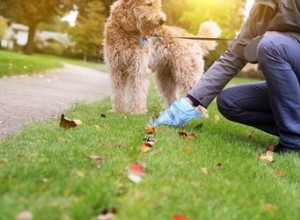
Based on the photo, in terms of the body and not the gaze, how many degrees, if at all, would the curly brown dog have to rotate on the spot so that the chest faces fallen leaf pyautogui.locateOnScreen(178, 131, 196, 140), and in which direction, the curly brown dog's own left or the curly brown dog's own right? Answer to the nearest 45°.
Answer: approximately 45° to the curly brown dog's own left

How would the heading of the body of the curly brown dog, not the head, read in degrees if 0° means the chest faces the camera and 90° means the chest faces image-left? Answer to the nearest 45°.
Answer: approximately 45°

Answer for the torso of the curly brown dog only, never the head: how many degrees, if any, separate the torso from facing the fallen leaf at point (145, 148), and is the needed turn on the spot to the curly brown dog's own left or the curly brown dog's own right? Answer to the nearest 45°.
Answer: approximately 45° to the curly brown dog's own left

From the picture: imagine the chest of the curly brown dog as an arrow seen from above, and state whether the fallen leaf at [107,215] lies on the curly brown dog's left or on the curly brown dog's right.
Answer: on the curly brown dog's left

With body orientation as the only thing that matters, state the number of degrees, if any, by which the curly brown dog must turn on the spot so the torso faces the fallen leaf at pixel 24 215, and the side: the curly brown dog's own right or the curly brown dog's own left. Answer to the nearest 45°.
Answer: approximately 45° to the curly brown dog's own left

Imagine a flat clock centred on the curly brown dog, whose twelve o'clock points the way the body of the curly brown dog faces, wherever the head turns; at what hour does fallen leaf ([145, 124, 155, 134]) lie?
The fallen leaf is roughly at 10 o'clock from the curly brown dog.

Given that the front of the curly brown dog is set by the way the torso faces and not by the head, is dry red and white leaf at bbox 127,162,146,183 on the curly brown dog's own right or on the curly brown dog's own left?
on the curly brown dog's own left

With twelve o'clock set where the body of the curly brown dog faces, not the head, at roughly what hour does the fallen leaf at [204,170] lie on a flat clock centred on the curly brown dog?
The fallen leaf is roughly at 10 o'clock from the curly brown dog.

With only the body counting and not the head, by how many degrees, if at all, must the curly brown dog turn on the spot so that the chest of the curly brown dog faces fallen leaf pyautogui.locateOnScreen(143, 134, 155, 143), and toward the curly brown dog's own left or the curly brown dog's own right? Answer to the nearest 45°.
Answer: approximately 45° to the curly brown dog's own left
